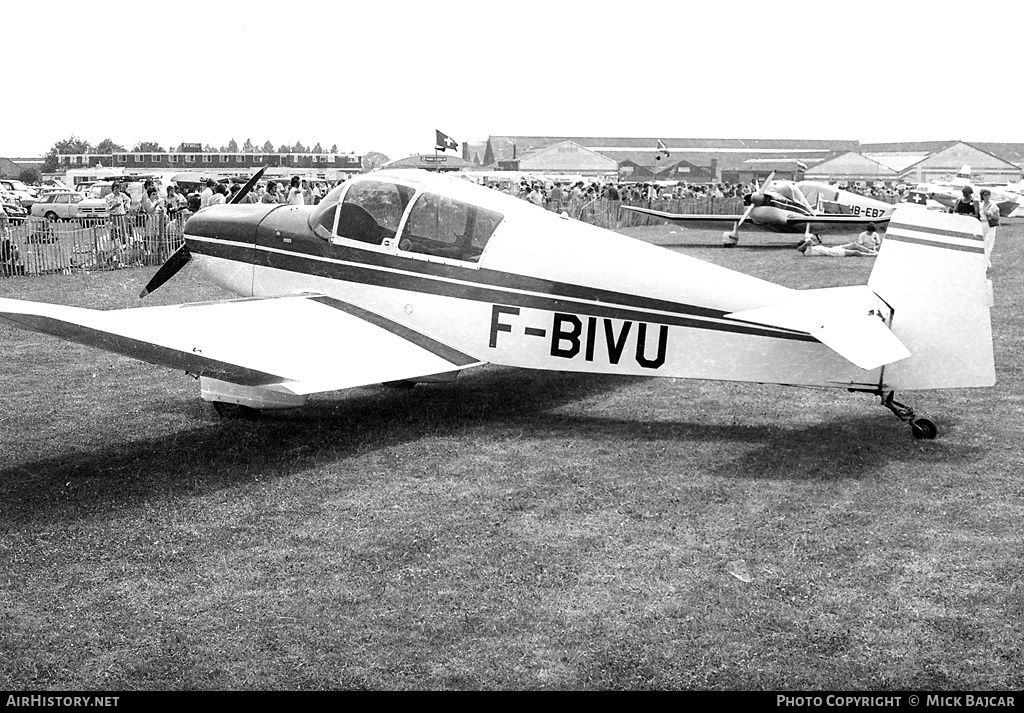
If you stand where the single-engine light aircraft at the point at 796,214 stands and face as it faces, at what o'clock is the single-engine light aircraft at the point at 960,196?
the single-engine light aircraft at the point at 960,196 is roughly at 5 o'clock from the single-engine light aircraft at the point at 796,214.

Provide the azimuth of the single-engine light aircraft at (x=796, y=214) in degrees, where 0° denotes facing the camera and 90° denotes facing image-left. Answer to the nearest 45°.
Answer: approximately 45°

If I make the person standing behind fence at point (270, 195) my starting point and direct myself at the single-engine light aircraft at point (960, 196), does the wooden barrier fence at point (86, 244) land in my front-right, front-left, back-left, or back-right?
back-right

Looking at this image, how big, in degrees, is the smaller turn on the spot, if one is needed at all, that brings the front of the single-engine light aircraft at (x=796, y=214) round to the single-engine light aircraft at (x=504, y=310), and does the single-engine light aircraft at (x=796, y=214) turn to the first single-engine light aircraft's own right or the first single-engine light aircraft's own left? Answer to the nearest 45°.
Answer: approximately 45° to the first single-engine light aircraft's own left

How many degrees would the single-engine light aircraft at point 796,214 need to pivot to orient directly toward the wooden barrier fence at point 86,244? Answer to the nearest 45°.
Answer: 0° — it already faces it

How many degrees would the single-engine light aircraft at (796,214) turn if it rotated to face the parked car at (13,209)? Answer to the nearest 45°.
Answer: approximately 45° to its right

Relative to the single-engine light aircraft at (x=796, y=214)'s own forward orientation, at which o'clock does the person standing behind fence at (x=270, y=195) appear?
The person standing behind fence is roughly at 1 o'clock from the single-engine light aircraft.

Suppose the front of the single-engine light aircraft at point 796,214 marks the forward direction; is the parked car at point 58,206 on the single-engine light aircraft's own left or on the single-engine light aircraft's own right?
on the single-engine light aircraft's own right

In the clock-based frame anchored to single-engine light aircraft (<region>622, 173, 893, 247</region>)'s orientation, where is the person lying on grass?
The person lying on grass is roughly at 10 o'clock from the single-engine light aircraft.
